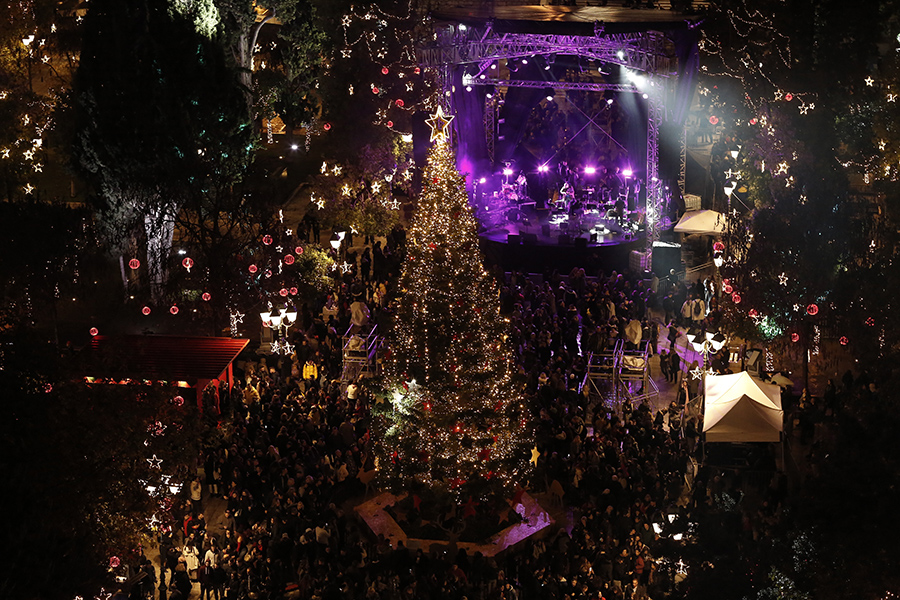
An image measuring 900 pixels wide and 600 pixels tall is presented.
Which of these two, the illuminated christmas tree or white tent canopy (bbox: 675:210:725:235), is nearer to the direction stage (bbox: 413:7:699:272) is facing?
the illuminated christmas tree

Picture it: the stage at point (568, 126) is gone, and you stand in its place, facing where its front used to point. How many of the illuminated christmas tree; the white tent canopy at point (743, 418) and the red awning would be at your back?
0

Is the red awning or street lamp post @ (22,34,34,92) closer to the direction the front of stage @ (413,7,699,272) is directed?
the red awning

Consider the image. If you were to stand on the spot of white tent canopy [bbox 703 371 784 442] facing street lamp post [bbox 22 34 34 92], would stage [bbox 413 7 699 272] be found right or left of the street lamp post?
right

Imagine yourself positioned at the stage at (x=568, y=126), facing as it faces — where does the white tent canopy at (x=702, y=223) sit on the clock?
The white tent canopy is roughly at 10 o'clock from the stage.

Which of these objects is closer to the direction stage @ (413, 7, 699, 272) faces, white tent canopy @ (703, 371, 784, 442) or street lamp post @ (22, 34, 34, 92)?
the white tent canopy

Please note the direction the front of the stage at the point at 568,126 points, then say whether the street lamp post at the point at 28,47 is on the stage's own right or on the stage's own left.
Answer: on the stage's own right

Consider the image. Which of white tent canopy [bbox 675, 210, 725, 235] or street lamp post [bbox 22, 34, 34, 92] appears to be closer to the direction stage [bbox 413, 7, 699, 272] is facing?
the white tent canopy

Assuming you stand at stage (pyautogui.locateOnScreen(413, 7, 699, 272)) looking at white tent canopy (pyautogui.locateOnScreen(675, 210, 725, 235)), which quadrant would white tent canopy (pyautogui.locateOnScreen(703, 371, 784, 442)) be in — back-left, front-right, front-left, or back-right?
front-right

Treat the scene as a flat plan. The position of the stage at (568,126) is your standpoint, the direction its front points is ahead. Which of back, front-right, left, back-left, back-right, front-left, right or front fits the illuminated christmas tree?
front

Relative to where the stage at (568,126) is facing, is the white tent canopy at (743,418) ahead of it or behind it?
ahead

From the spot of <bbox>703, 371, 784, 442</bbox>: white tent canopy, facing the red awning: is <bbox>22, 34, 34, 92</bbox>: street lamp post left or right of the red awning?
right

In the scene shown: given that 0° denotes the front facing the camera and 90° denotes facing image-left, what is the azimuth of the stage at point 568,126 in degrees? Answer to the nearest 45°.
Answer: approximately 0°
